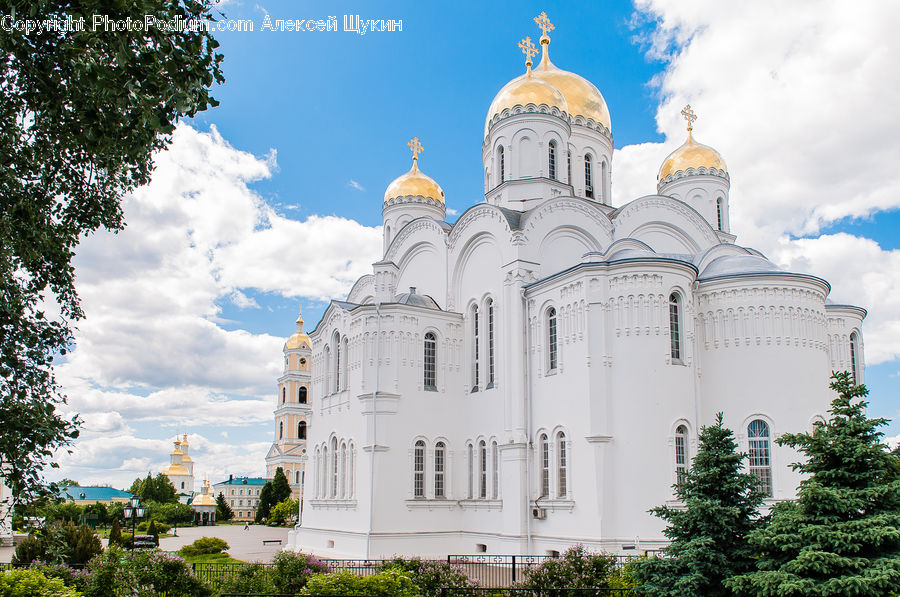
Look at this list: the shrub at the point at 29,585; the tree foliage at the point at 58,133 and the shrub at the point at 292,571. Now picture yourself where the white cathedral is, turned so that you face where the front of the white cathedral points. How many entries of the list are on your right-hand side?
0

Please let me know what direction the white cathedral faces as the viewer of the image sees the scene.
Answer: facing away from the viewer and to the left of the viewer

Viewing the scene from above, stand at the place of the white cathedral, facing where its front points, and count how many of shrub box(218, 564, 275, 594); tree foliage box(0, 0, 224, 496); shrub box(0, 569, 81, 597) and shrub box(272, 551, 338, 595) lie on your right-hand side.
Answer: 0

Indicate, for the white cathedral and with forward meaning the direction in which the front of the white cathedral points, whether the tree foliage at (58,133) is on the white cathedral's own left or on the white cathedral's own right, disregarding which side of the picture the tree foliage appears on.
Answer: on the white cathedral's own left

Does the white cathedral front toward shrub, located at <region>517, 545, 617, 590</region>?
no

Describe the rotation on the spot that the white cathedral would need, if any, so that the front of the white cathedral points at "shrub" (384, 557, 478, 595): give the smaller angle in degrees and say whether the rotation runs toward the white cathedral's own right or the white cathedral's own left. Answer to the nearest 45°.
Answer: approximately 135° to the white cathedral's own left

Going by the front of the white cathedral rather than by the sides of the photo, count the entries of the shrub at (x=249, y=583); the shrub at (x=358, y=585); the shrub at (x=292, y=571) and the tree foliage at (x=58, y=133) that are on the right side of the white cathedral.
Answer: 0

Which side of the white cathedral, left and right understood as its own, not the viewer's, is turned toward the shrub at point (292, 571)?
left

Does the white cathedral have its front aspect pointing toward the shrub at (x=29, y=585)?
no

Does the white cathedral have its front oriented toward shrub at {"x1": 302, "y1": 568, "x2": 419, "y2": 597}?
no

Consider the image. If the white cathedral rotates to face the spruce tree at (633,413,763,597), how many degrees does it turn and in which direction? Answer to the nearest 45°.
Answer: approximately 135° to its left

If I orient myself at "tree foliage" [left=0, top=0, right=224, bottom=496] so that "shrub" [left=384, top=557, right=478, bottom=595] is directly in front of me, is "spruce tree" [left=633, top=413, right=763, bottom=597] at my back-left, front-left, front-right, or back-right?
front-right
